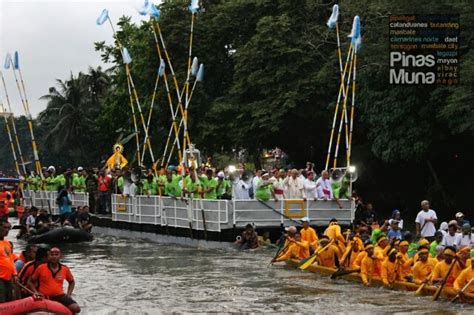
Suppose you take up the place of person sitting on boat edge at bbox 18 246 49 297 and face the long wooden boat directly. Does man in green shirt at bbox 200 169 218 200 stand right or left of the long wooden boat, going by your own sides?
left

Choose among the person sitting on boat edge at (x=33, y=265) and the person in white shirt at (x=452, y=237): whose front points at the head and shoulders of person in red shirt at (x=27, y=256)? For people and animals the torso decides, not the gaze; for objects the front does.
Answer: the person in white shirt

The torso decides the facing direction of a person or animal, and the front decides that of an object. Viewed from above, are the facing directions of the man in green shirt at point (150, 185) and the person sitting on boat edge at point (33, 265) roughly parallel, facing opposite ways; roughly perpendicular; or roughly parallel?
roughly perpendicular

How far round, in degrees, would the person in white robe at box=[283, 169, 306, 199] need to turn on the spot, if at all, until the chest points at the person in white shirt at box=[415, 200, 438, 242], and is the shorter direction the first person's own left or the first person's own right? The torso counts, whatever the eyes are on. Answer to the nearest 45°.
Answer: approximately 45° to the first person's own left
